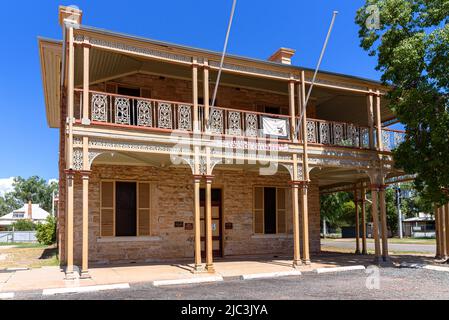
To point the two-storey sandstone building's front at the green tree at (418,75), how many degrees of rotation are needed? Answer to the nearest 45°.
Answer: approximately 45° to its left

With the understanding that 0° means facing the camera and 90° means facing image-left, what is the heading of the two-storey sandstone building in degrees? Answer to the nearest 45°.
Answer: approximately 315°

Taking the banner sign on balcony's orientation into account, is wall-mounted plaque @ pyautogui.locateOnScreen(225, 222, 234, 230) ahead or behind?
behind

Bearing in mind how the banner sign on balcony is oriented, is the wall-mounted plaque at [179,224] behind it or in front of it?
behind

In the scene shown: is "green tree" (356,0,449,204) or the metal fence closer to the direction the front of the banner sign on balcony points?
the green tree

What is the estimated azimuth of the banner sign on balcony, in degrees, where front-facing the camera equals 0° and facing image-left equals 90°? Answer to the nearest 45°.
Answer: approximately 315°
